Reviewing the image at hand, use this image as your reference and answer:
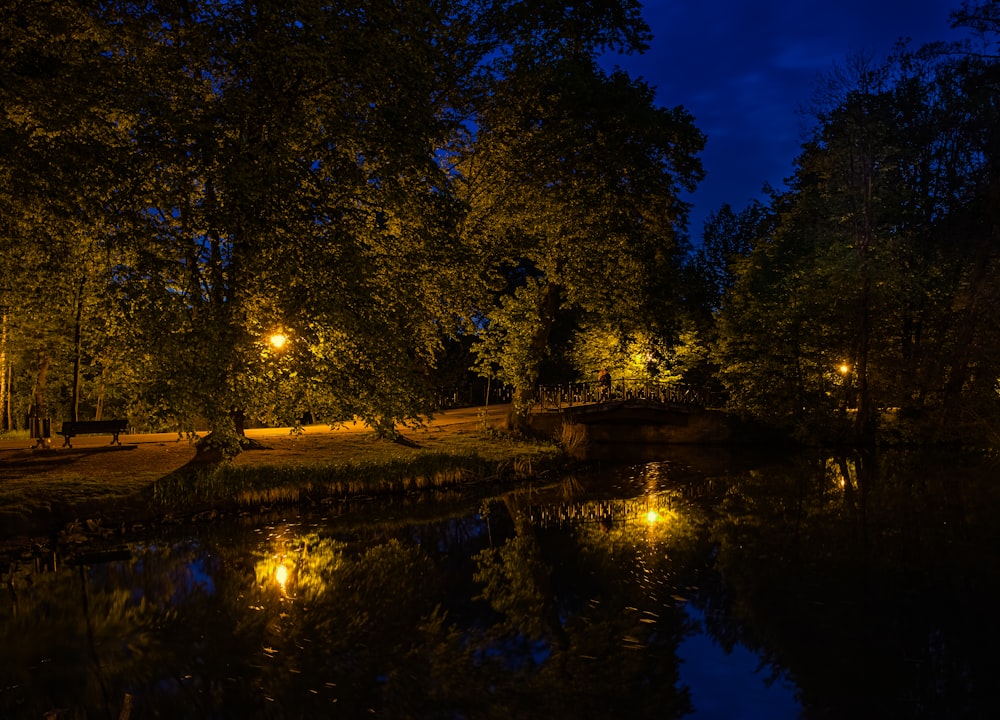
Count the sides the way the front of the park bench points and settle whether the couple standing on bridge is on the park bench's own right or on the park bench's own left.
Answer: on the park bench's own left

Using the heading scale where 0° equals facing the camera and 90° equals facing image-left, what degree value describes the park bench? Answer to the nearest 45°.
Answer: approximately 0°
